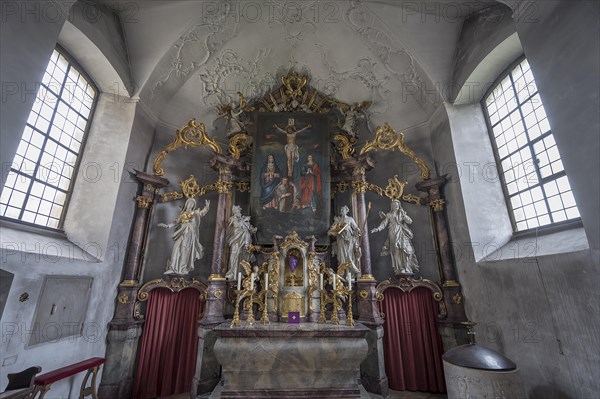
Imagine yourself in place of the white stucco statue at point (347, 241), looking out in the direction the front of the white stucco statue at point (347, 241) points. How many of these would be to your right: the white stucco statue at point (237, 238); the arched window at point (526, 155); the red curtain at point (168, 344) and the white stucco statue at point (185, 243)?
3

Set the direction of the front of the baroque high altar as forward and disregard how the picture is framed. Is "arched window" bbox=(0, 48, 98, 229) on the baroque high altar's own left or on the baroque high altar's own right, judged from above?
on the baroque high altar's own right

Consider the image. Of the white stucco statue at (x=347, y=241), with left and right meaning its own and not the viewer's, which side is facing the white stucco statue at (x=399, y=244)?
left

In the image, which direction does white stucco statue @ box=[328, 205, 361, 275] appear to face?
toward the camera

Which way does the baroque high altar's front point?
toward the camera

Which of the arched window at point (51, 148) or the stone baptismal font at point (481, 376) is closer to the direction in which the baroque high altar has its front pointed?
the stone baptismal font

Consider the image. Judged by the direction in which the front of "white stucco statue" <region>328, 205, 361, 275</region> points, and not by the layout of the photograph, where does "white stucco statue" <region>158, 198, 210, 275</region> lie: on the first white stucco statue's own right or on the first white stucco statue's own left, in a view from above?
on the first white stucco statue's own right

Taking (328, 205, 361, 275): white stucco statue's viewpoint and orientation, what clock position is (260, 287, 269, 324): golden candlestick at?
The golden candlestick is roughly at 2 o'clock from the white stucco statue.

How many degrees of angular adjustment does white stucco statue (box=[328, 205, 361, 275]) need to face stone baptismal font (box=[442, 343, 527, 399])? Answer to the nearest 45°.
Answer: approximately 45° to its left

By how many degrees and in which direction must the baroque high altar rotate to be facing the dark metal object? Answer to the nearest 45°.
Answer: approximately 45° to its left

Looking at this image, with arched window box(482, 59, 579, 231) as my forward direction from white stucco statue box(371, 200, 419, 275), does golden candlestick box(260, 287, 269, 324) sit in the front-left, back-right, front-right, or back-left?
back-right

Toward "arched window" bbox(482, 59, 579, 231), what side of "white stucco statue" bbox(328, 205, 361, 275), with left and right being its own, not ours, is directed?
left

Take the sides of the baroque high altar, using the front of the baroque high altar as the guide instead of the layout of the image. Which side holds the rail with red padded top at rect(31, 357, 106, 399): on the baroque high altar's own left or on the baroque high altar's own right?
on the baroque high altar's own right

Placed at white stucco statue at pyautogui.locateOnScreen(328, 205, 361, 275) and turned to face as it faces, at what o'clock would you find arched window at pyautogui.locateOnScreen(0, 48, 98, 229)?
The arched window is roughly at 2 o'clock from the white stucco statue.

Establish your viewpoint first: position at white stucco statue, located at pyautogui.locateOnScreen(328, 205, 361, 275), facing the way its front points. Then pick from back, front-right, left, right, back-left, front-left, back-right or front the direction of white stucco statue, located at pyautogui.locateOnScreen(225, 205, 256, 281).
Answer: right
